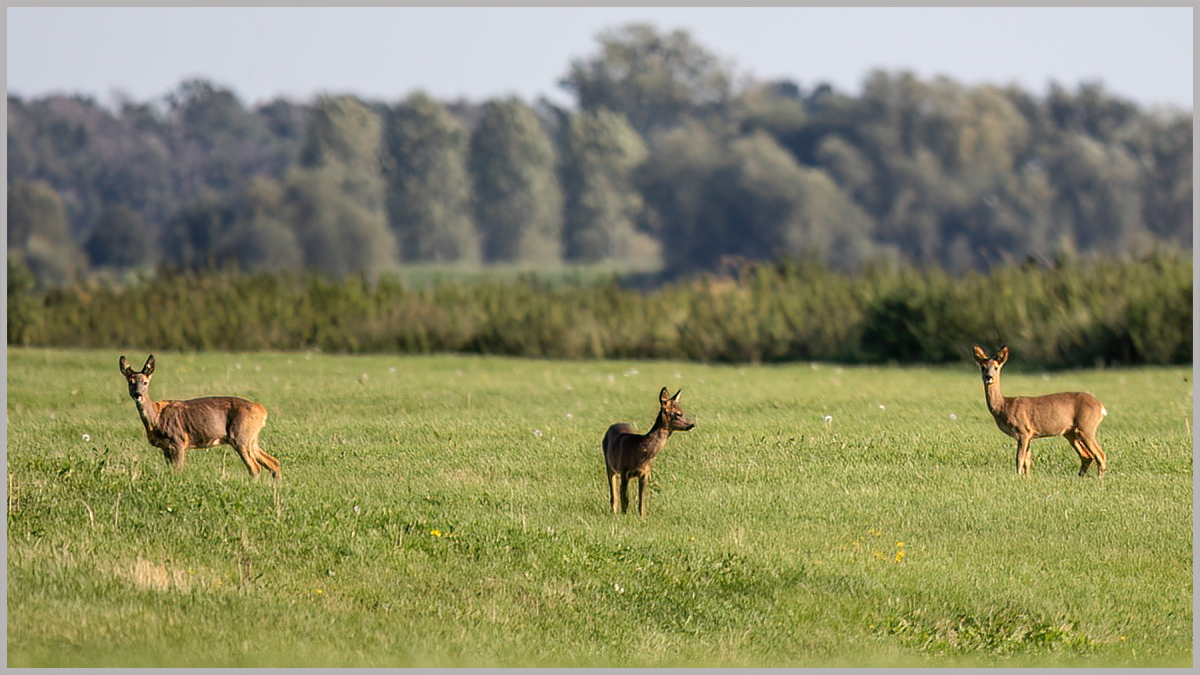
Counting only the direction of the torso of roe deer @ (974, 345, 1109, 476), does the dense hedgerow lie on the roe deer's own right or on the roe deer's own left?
on the roe deer's own right

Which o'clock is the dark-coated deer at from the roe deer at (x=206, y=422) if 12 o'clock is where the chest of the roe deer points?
The dark-coated deer is roughly at 7 o'clock from the roe deer.

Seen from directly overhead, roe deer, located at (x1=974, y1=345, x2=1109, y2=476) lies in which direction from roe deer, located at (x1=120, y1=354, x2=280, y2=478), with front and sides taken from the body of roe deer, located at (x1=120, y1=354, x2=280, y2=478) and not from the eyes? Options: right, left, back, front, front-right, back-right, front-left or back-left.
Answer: back

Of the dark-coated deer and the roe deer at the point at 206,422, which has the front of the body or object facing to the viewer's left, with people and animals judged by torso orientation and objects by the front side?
the roe deer

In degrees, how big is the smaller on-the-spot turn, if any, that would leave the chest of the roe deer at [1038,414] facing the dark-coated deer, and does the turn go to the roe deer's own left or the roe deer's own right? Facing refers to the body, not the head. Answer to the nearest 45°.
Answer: approximately 45° to the roe deer's own left

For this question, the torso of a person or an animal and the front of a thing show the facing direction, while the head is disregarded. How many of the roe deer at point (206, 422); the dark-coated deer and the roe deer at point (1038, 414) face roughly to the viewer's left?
2

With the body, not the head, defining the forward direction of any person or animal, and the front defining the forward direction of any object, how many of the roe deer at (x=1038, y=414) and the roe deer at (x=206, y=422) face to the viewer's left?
2

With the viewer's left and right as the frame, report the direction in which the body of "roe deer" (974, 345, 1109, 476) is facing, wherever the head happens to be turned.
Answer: facing to the left of the viewer

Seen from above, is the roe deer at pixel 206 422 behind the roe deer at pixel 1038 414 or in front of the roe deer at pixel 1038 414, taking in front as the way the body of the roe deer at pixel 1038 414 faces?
in front

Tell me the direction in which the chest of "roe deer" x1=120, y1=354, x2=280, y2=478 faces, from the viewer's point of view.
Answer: to the viewer's left

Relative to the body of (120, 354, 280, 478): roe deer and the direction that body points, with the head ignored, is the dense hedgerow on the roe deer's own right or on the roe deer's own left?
on the roe deer's own right
